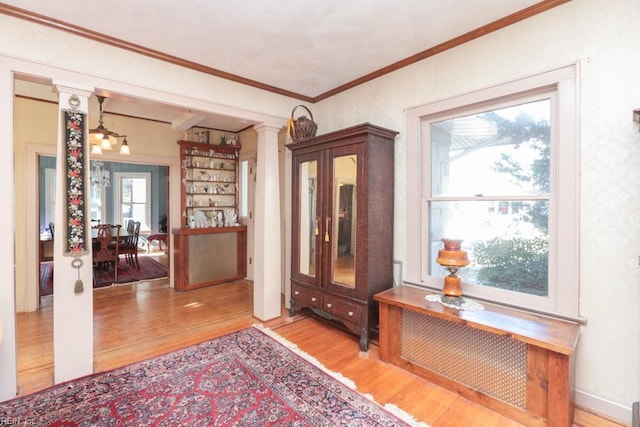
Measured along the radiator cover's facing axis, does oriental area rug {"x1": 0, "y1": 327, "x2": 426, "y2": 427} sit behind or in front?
in front

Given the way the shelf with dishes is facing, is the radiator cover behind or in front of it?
in front

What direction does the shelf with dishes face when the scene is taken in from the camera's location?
facing the viewer and to the right of the viewer

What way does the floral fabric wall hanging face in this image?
toward the camera

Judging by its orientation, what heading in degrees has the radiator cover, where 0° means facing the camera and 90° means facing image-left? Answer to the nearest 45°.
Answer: approximately 45°

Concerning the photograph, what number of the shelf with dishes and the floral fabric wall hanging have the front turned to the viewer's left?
0

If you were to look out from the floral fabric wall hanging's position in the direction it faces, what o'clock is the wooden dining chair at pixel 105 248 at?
The wooden dining chair is roughly at 6 o'clock from the floral fabric wall hanging.

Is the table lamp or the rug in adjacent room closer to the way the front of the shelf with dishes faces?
the table lamp

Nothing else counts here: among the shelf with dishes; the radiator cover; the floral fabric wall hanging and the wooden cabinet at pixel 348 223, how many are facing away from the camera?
0

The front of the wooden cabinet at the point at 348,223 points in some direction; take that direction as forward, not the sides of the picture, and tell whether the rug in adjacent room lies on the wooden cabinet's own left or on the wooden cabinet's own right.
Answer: on the wooden cabinet's own right

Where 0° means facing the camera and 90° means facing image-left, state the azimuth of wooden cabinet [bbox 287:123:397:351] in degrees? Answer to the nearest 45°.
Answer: approximately 45°

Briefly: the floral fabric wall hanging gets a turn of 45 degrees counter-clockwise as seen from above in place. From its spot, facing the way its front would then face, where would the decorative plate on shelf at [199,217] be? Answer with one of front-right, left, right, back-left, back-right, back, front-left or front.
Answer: left

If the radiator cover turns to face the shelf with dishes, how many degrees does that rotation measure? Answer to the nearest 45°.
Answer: approximately 45° to its right

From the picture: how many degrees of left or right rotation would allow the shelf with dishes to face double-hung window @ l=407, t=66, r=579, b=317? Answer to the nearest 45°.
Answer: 0° — it already faces it

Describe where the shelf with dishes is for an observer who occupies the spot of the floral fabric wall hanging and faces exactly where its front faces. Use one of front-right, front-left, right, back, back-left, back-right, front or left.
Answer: back-left

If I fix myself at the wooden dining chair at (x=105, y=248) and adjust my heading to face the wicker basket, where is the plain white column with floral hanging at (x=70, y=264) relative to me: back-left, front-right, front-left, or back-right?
front-right

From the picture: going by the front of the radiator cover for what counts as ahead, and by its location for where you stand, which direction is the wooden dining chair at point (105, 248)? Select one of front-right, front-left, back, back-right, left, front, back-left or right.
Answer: front-right
